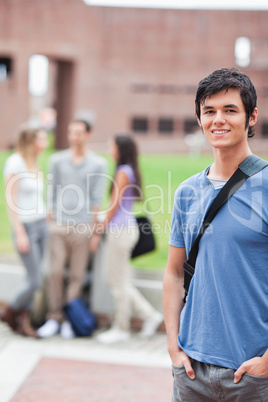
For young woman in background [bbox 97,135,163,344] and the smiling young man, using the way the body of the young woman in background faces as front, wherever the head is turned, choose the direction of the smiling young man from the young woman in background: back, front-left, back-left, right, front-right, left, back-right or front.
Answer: left

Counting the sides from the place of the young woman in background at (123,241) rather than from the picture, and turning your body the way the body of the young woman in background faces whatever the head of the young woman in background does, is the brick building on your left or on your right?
on your right

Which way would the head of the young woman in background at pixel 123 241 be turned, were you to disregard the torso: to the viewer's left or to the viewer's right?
to the viewer's left

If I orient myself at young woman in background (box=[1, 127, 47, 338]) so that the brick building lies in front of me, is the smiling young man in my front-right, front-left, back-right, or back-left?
back-right

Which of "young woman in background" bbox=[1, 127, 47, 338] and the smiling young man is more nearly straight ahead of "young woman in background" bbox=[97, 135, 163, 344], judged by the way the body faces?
the young woman in background

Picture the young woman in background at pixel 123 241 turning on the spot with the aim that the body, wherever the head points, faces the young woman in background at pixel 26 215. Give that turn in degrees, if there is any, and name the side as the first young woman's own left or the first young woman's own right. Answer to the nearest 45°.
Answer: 0° — they already face them

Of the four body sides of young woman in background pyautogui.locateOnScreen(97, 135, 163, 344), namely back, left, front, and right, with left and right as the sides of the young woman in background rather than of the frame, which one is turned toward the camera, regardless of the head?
left
